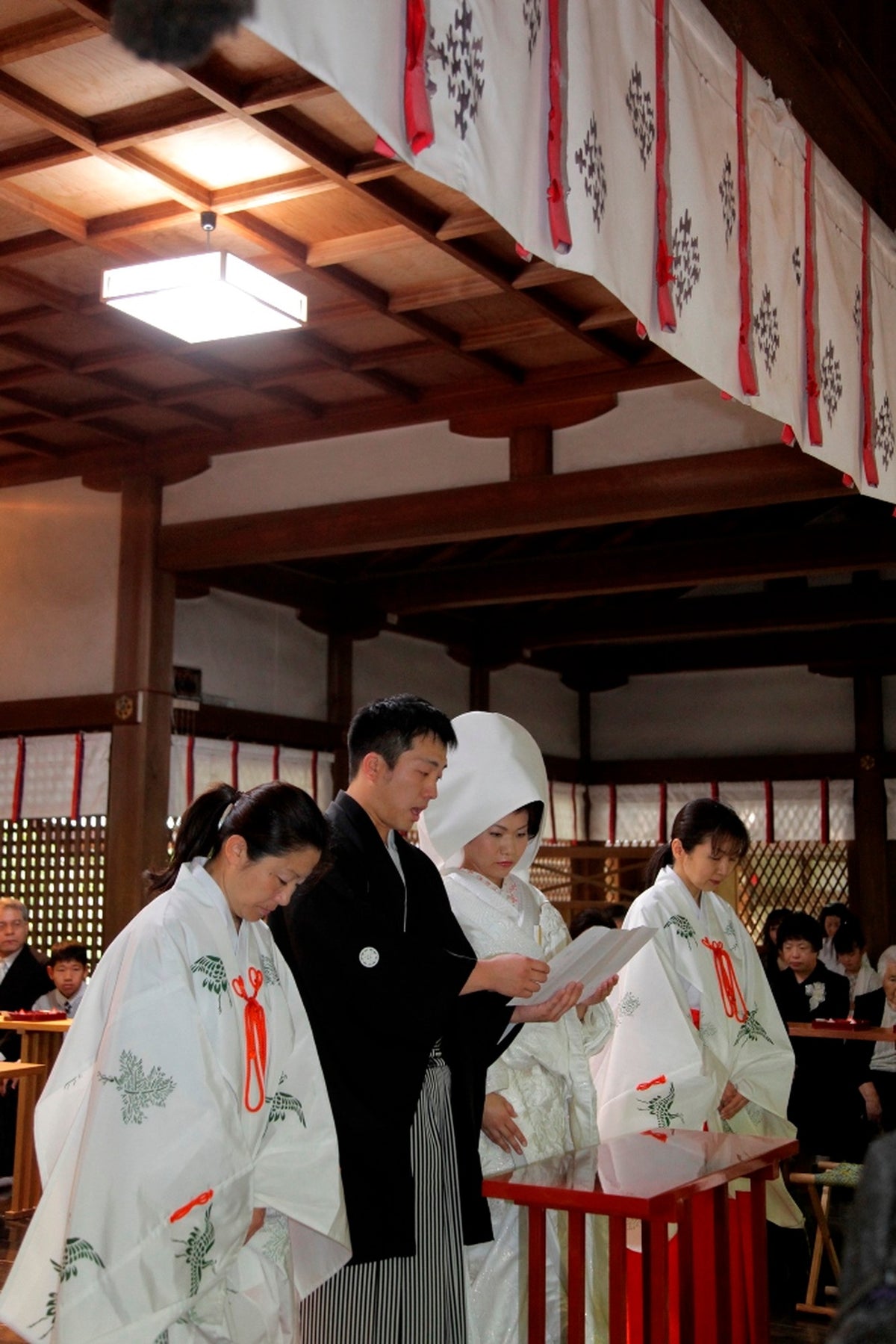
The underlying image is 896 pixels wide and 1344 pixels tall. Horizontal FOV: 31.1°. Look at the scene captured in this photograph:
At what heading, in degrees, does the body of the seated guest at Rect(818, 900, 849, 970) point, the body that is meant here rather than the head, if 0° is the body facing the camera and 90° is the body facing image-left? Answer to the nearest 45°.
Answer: approximately 45°

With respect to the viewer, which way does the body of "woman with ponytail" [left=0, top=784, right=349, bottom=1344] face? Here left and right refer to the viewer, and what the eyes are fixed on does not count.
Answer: facing the viewer and to the right of the viewer

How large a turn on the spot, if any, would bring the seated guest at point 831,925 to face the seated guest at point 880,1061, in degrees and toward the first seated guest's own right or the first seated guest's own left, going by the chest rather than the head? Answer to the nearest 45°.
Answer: approximately 45° to the first seated guest's own left

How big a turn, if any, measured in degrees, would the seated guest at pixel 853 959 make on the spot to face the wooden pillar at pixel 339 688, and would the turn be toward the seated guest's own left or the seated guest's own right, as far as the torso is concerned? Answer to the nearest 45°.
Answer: approximately 45° to the seated guest's own right

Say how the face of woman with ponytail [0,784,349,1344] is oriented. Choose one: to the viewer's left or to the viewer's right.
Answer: to the viewer's right

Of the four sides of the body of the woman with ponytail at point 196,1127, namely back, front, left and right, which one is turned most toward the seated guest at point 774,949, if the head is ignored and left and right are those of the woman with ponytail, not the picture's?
left

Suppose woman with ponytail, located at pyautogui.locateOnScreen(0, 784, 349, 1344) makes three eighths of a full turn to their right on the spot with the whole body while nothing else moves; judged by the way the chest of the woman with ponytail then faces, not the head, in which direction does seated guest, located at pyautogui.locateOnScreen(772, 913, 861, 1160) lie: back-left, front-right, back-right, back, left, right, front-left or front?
back-right

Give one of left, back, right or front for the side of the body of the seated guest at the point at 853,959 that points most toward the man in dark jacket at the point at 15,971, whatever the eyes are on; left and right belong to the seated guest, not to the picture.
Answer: right

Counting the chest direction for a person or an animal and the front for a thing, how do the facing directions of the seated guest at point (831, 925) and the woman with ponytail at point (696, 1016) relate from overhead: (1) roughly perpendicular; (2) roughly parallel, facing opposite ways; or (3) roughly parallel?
roughly perpendicular

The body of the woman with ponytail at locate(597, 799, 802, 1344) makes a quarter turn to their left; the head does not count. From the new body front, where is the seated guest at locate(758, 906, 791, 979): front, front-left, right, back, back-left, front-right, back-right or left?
front-left
